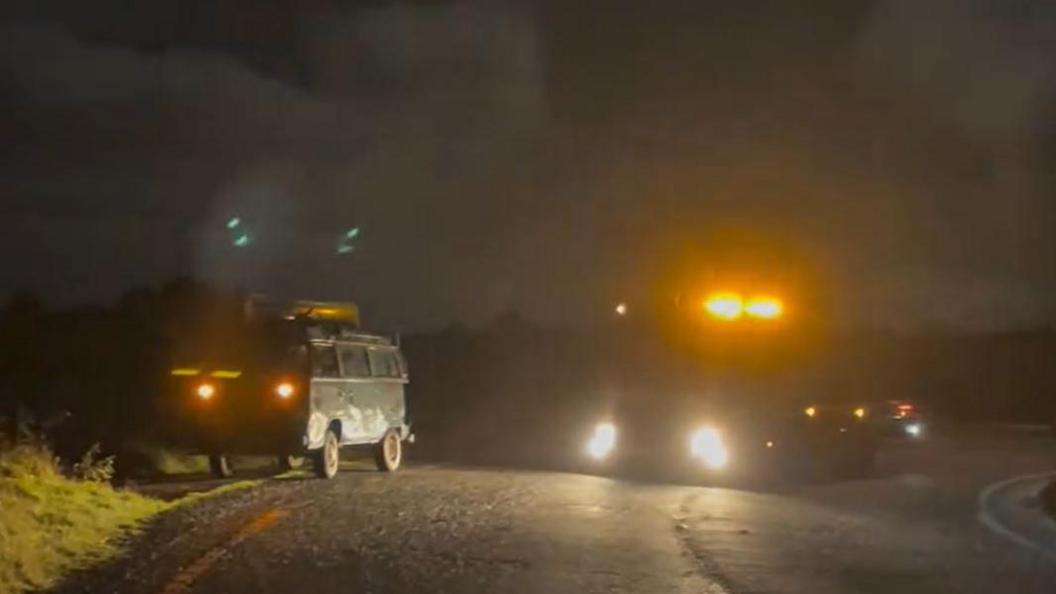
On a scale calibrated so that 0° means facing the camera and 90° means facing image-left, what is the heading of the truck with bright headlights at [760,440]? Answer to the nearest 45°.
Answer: approximately 45°
